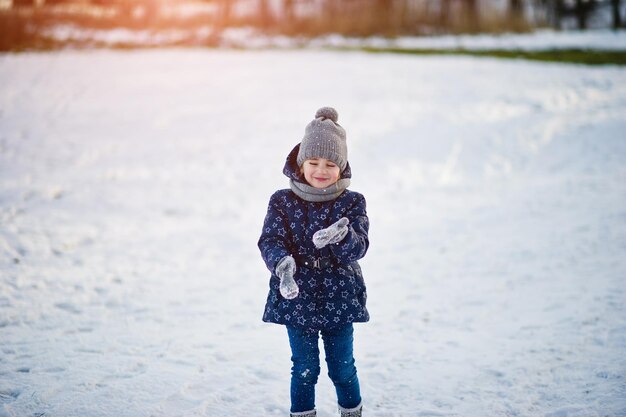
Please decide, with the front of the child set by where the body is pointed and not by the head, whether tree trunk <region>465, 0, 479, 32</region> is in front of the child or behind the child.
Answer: behind

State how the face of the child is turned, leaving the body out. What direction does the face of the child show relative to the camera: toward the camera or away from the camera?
toward the camera

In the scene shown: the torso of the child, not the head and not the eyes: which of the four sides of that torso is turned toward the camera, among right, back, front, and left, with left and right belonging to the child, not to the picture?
front
